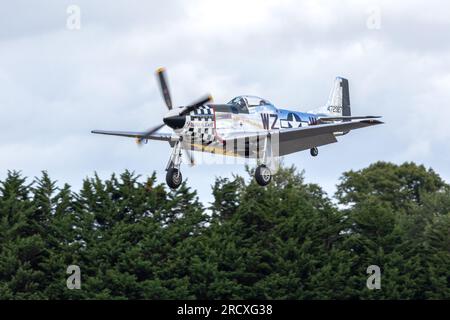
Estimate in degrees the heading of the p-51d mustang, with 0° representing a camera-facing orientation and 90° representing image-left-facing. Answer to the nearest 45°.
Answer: approximately 45°
